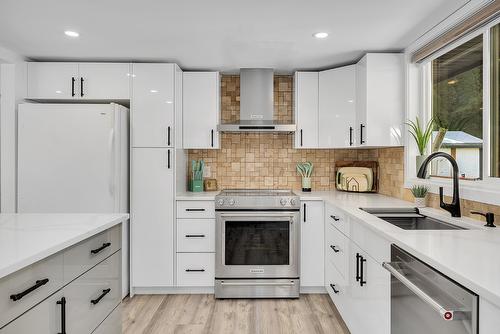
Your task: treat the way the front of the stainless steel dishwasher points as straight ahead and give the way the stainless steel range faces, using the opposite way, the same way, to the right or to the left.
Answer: to the left

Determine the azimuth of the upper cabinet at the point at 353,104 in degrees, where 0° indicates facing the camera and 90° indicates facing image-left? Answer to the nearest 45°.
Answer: approximately 45°

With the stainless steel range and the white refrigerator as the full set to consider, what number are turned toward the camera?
2

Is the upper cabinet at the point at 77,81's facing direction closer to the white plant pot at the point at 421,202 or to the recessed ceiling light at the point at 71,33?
the recessed ceiling light

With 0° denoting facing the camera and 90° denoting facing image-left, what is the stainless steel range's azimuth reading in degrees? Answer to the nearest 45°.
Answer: approximately 0°

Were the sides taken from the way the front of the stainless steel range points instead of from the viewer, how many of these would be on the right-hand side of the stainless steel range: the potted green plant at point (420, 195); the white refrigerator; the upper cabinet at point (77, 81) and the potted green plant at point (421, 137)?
2

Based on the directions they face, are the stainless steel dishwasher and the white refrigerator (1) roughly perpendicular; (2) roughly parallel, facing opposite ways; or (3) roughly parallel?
roughly perpendicular
